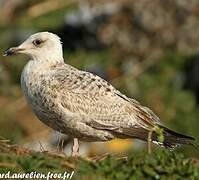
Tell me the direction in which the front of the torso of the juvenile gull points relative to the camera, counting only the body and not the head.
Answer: to the viewer's left
